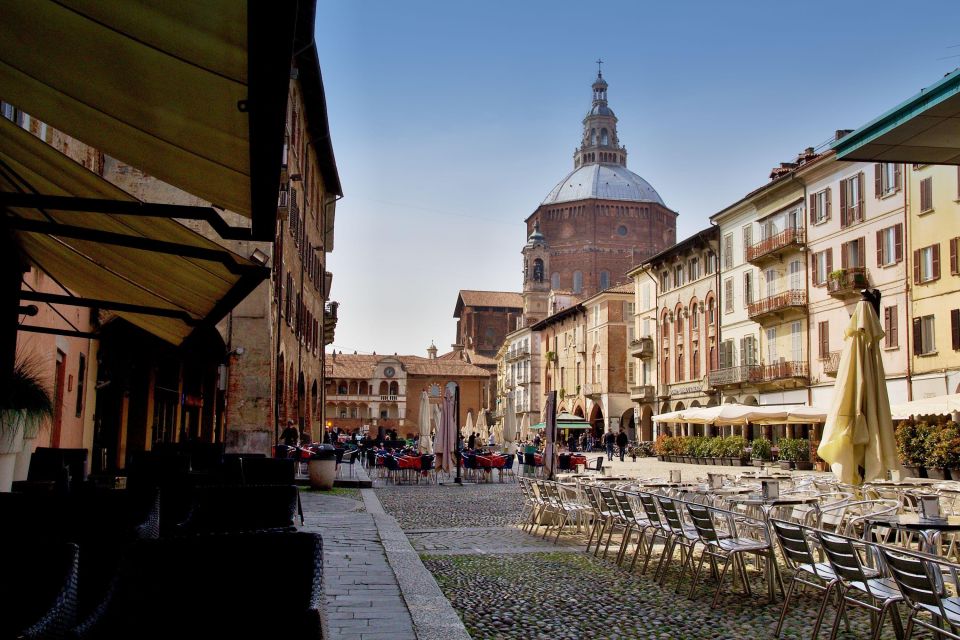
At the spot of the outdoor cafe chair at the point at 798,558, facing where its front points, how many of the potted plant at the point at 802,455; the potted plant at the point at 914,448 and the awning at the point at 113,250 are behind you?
1

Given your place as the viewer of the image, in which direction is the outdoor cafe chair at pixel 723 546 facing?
facing away from the viewer and to the right of the viewer

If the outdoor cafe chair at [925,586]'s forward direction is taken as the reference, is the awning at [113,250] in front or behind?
behind

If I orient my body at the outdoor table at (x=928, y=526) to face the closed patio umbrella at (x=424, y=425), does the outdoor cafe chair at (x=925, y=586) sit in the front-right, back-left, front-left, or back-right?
back-left

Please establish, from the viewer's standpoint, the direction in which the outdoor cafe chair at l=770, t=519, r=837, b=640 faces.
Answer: facing away from the viewer and to the right of the viewer

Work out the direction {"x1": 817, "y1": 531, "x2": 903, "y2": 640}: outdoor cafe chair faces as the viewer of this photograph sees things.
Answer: facing away from the viewer and to the right of the viewer

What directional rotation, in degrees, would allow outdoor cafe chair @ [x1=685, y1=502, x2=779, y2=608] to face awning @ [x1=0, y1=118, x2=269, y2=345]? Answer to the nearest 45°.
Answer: approximately 180°

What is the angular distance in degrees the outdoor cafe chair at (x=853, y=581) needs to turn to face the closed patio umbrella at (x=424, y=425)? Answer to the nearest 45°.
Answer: approximately 90° to its left

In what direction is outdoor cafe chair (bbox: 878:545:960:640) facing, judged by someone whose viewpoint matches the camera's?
facing away from the viewer and to the right of the viewer

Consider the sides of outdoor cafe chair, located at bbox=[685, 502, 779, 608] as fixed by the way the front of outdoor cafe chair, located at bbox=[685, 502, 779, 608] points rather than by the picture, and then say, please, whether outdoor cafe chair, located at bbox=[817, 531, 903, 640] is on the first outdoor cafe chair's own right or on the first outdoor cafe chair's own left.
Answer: on the first outdoor cafe chair's own right

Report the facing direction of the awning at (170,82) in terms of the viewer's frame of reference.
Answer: facing to the right of the viewer

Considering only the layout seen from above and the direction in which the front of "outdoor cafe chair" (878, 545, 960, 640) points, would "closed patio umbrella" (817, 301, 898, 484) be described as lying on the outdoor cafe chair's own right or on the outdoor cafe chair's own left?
on the outdoor cafe chair's own left

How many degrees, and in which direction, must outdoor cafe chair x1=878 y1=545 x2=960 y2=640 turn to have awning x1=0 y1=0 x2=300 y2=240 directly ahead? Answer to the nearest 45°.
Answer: approximately 180°
